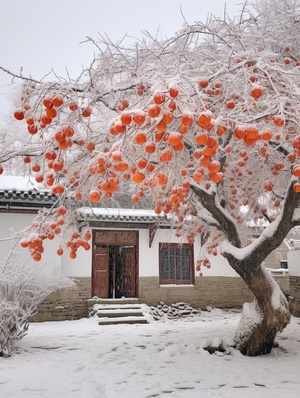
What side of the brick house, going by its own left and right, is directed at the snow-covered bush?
front

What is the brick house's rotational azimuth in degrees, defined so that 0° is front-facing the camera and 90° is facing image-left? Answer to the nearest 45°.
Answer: approximately 0°

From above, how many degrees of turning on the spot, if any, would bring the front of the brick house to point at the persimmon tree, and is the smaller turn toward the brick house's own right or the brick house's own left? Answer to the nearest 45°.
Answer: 0° — it already faces it
